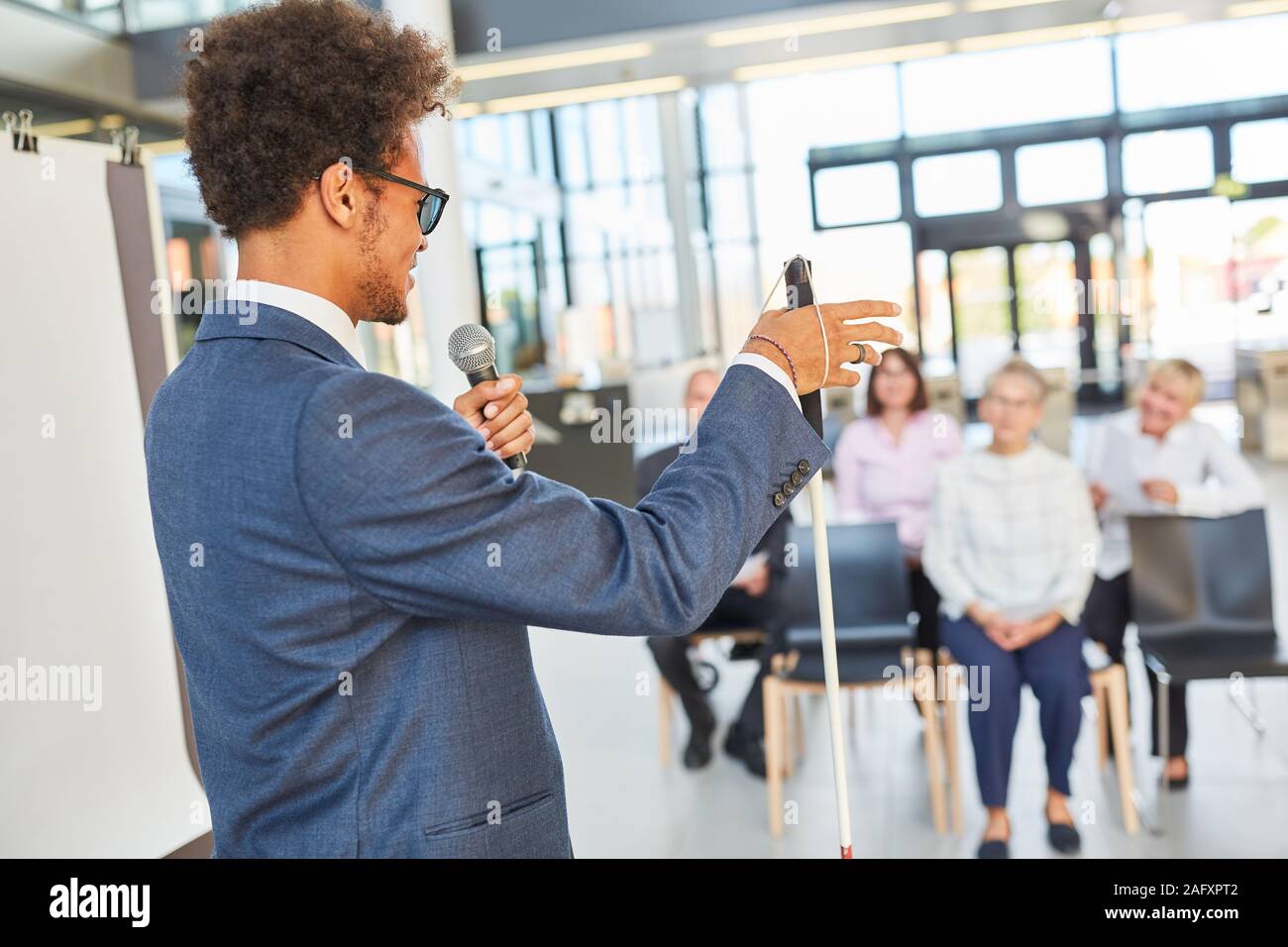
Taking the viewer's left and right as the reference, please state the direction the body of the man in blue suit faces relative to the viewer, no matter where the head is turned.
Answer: facing away from the viewer and to the right of the viewer

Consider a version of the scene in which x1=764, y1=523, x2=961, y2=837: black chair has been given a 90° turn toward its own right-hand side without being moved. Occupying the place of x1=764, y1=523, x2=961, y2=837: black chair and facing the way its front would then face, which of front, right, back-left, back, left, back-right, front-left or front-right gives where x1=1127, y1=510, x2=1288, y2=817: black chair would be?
back

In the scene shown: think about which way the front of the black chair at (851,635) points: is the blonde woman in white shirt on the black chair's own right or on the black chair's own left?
on the black chair's own left

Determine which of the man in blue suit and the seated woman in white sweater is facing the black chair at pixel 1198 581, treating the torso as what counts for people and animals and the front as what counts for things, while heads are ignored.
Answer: the man in blue suit

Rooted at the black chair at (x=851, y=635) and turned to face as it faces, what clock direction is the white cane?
The white cane is roughly at 12 o'clock from the black chair.

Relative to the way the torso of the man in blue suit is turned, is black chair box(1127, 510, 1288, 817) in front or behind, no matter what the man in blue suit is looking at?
in front

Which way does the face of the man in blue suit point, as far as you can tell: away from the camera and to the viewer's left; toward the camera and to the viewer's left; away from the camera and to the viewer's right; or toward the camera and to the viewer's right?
away from the camera and to the viewer's right

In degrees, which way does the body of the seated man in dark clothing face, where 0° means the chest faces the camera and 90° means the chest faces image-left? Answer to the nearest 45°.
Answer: approximately 0°

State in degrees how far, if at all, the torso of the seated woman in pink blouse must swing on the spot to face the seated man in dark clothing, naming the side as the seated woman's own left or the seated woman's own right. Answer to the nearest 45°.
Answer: approximately 45° to the seated woman's own right

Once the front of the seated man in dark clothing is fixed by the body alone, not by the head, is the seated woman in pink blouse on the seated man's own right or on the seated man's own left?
on the seated man's own left
